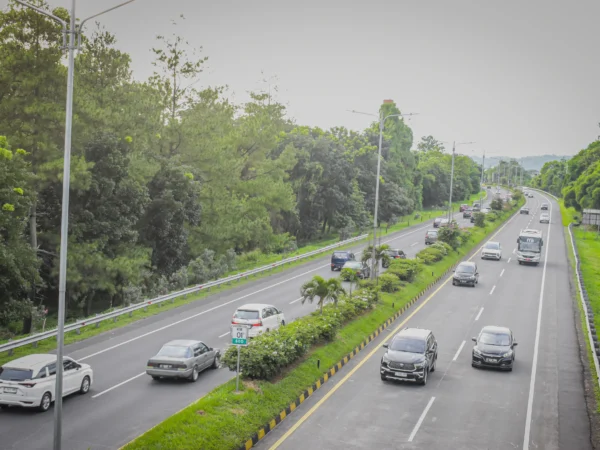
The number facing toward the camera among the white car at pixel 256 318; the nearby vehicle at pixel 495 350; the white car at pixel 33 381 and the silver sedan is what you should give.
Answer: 1

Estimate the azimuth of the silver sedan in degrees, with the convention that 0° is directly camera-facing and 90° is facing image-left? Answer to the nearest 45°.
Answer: approximately 225°

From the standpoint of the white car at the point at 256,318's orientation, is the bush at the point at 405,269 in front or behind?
in front

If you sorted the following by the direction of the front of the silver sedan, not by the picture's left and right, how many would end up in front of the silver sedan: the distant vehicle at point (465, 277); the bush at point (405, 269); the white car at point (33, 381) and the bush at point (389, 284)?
3

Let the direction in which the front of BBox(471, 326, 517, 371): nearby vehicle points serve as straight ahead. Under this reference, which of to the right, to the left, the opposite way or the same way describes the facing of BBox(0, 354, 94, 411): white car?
the opposite way

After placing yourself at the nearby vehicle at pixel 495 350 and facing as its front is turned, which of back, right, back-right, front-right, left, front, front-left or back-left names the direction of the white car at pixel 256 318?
right

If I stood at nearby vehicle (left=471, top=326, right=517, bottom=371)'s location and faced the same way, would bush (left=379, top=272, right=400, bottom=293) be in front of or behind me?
behind

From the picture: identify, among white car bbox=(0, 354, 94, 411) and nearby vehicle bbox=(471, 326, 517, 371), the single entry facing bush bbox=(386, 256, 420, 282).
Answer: the white car

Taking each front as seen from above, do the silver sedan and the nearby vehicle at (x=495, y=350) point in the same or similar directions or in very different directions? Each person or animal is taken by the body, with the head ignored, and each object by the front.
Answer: very different directions

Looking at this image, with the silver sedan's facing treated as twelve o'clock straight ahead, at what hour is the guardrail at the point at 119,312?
The guardrail is roughly at 10 o'clock from the silver sedan.

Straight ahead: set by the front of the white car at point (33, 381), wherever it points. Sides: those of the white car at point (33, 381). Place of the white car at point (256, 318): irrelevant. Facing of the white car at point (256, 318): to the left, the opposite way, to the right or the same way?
the same way

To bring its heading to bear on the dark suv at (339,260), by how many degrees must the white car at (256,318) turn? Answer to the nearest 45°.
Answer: approximately 45° to its left

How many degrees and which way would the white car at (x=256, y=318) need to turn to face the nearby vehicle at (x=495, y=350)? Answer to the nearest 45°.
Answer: approximately 90° to its right

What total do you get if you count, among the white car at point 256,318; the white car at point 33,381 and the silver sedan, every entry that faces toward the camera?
0

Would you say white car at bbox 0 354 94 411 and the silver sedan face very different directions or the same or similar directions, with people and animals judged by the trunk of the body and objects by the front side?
same or similar directions

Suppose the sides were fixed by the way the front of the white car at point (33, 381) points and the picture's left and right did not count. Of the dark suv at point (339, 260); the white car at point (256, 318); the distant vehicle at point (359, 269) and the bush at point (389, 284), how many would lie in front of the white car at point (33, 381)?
4

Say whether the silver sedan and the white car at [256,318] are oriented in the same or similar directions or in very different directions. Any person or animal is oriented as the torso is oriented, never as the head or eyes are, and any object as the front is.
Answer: same or similar directions

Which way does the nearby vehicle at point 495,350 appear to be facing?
toward the camera

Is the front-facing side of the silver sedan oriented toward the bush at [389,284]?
yes

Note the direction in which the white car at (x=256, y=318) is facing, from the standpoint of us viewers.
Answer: facing away from the viewer and to the right of the viewer

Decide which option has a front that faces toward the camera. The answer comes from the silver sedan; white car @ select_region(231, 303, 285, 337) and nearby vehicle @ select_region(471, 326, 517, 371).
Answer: the nearby vehicle

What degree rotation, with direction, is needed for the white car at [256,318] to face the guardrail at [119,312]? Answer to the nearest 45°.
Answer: approximately 90° to its left
